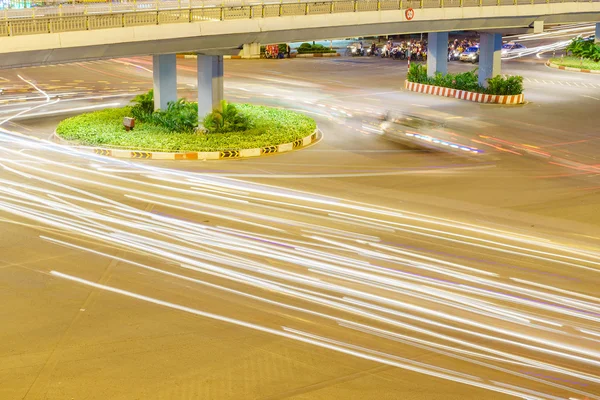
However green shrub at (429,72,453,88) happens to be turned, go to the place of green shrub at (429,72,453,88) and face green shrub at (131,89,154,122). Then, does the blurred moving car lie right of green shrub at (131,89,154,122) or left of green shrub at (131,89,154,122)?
left
